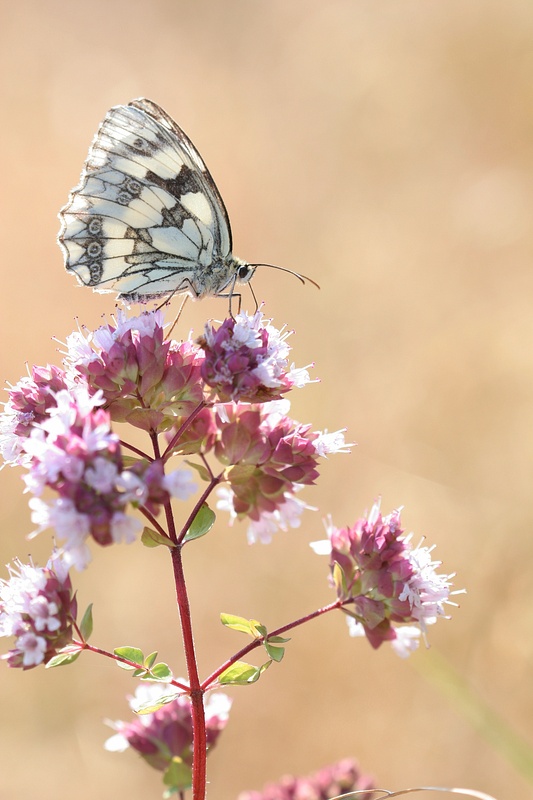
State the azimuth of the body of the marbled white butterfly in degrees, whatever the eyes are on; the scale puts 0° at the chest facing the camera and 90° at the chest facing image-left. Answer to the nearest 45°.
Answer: approximately 270°
